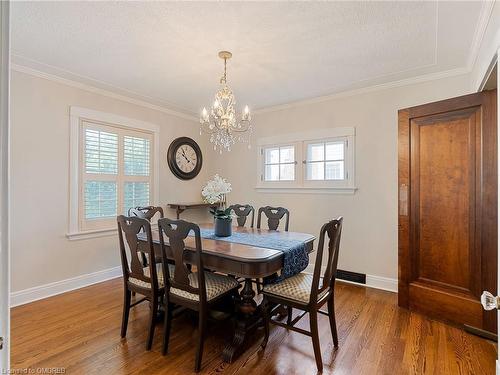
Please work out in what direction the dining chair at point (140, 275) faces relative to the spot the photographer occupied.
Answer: facing away from the viewer and to the right of the viewer

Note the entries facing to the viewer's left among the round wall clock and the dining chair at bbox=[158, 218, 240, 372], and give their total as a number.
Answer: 0

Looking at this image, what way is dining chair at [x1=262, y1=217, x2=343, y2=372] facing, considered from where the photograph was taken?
facing away from the viewer and to the left of the viewer

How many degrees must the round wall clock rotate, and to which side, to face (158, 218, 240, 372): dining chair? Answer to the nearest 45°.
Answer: approximately 45° to its right

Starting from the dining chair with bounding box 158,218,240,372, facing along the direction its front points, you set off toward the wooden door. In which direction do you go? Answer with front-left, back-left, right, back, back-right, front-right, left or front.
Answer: front-right

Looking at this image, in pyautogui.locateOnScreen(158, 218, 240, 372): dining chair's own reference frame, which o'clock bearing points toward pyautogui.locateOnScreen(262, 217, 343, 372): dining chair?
pyautogui.locateOnScreen(262, 217, 343, 372): dining chair is roughly at 2 o'clock from pyautogui.locateOnScreen(158, 218, 240, 372): dining chair.

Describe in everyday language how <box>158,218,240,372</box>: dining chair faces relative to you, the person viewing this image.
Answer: facing away from the viewer and to the right of the viewer

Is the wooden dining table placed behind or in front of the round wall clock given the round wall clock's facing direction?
in front

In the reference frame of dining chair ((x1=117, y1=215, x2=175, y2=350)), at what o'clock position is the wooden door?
The wooden door is roughly at 2 o'clock from the dining chair.

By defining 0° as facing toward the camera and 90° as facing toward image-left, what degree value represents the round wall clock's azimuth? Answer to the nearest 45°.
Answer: approximately 315°

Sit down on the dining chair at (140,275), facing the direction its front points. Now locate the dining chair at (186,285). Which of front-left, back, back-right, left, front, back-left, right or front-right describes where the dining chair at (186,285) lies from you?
right

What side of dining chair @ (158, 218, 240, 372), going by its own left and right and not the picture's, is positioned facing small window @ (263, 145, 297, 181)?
front
